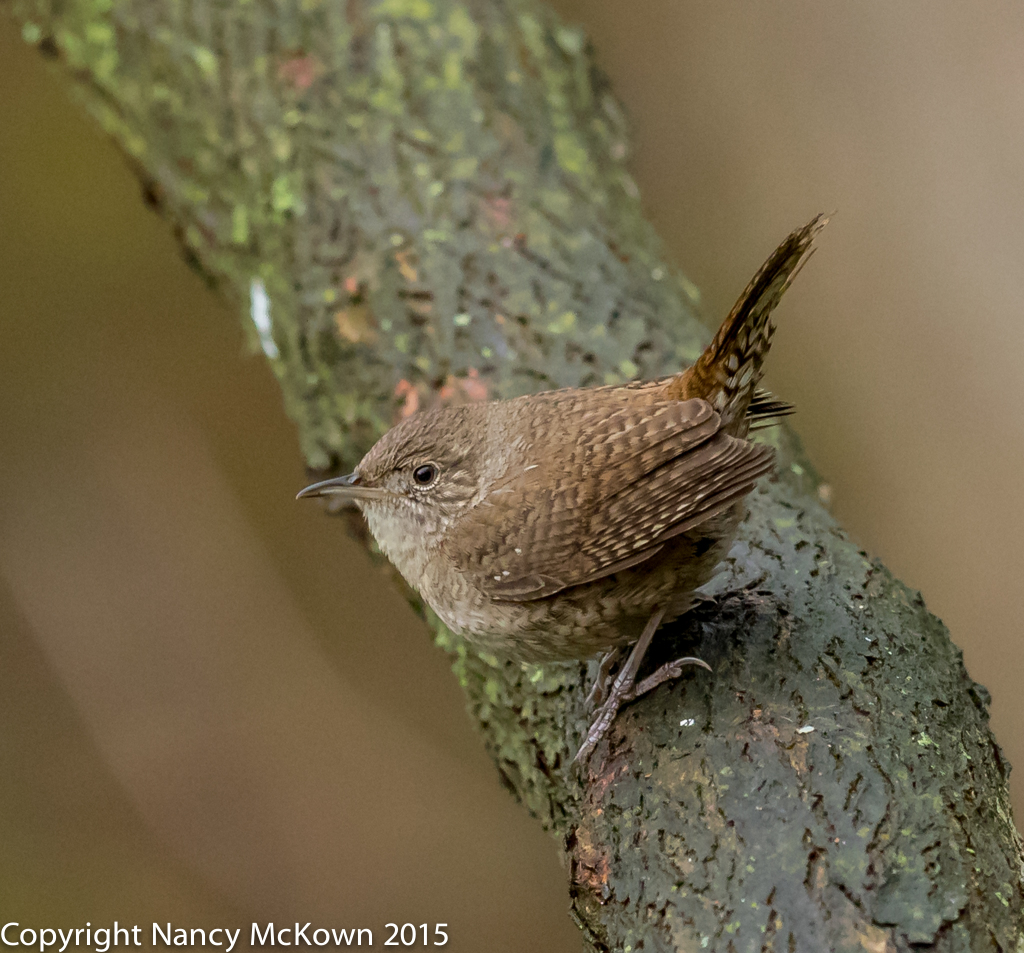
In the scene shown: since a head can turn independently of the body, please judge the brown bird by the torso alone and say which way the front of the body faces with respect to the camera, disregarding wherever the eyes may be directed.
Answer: to the viewer's left
